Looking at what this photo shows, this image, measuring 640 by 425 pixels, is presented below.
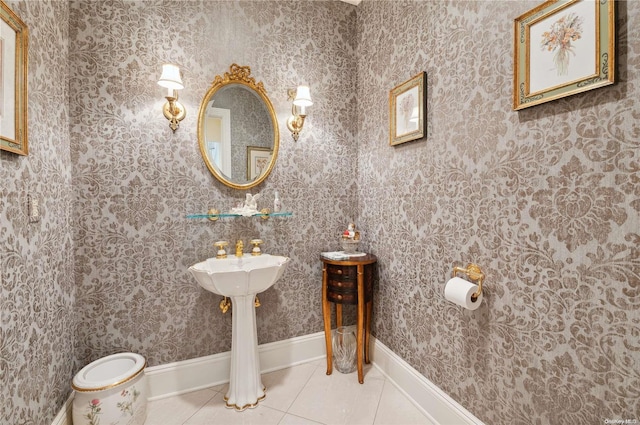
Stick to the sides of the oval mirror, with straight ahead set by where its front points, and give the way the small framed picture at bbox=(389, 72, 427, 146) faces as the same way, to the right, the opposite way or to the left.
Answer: to the right

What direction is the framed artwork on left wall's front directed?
to the viewer's right

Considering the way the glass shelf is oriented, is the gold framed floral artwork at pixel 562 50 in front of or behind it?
in front

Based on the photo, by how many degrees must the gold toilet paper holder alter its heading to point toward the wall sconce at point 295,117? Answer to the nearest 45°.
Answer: approximately 45° to its right

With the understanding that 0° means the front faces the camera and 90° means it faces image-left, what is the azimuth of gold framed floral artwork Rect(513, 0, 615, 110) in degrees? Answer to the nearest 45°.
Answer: approximately 45°

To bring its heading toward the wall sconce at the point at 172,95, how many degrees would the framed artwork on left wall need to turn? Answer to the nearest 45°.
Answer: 0° — it already faces it

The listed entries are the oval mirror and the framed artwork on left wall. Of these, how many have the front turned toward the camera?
1

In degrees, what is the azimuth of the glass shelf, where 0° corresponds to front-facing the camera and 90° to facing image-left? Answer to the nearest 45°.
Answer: approximately 0°

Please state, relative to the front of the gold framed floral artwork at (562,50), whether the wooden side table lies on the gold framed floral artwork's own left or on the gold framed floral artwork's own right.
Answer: on the gold framed floral artwork's own right

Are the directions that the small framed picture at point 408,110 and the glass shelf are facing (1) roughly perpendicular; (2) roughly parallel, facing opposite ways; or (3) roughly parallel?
roughly perpendicular

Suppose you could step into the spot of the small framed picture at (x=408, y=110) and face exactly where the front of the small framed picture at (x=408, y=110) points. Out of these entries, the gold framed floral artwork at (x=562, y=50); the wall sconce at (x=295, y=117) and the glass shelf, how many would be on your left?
1

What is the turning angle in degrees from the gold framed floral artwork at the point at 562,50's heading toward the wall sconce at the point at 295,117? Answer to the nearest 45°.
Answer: approximately 45° to its right

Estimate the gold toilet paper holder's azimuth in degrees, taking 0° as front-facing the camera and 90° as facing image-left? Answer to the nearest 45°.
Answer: approximately 45°
